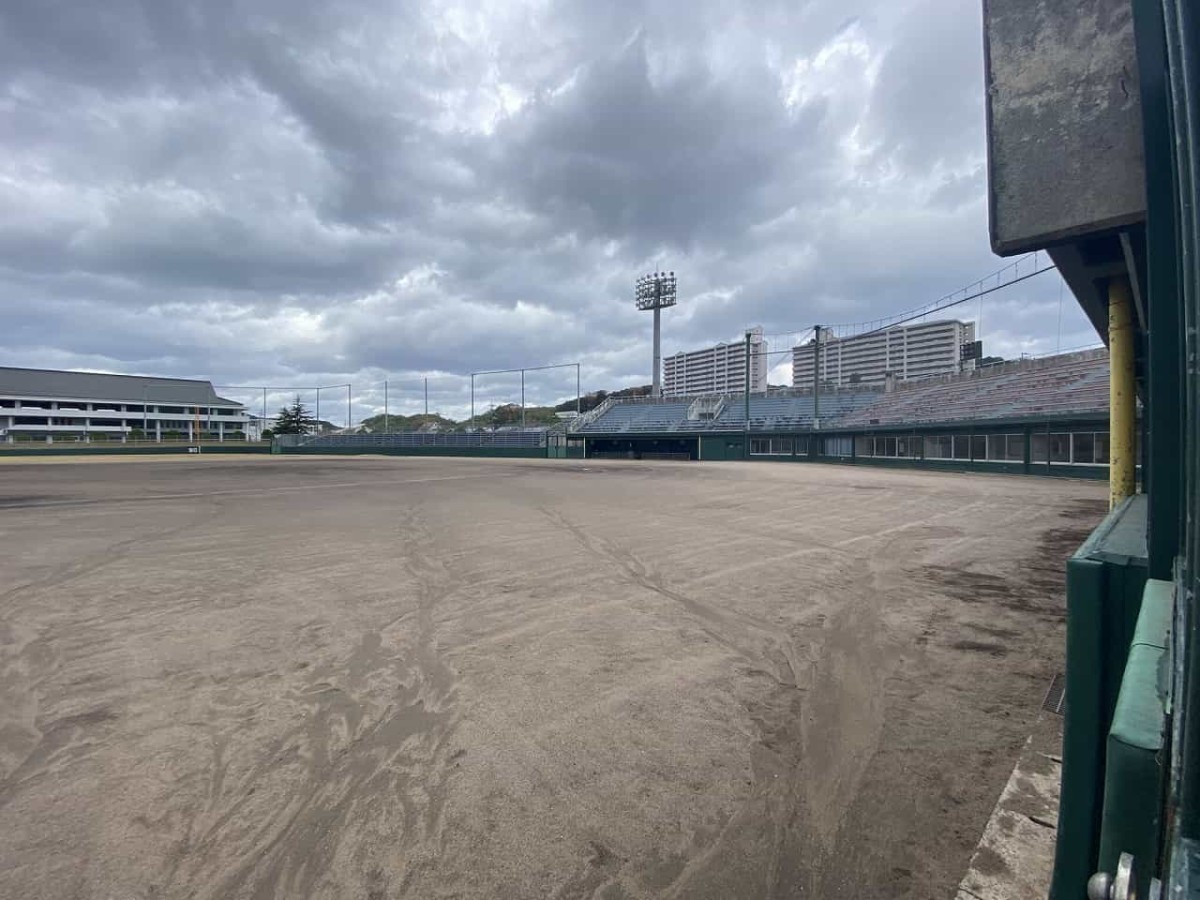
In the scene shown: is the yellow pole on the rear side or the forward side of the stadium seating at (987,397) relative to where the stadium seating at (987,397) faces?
on the forward side

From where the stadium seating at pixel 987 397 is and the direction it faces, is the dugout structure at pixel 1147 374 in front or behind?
in front

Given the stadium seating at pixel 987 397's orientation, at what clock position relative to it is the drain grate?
The drain grate is roughly at 11 o'clock from the stadium seating.

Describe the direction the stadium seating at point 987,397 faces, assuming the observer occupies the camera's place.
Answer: facing the viewer and to the left of the viewer

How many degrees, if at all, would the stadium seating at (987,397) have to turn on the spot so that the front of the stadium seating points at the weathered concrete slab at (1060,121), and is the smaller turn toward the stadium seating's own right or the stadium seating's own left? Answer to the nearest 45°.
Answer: approximately 45° to the stadium seating's own left
